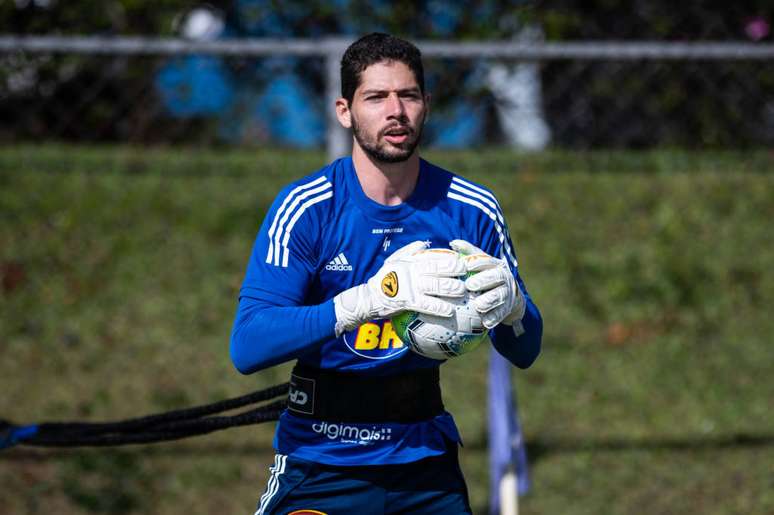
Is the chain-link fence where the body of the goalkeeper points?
no

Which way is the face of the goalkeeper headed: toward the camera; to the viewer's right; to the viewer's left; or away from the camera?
toward the camera

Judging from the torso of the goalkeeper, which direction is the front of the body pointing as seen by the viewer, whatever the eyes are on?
toward the camera
